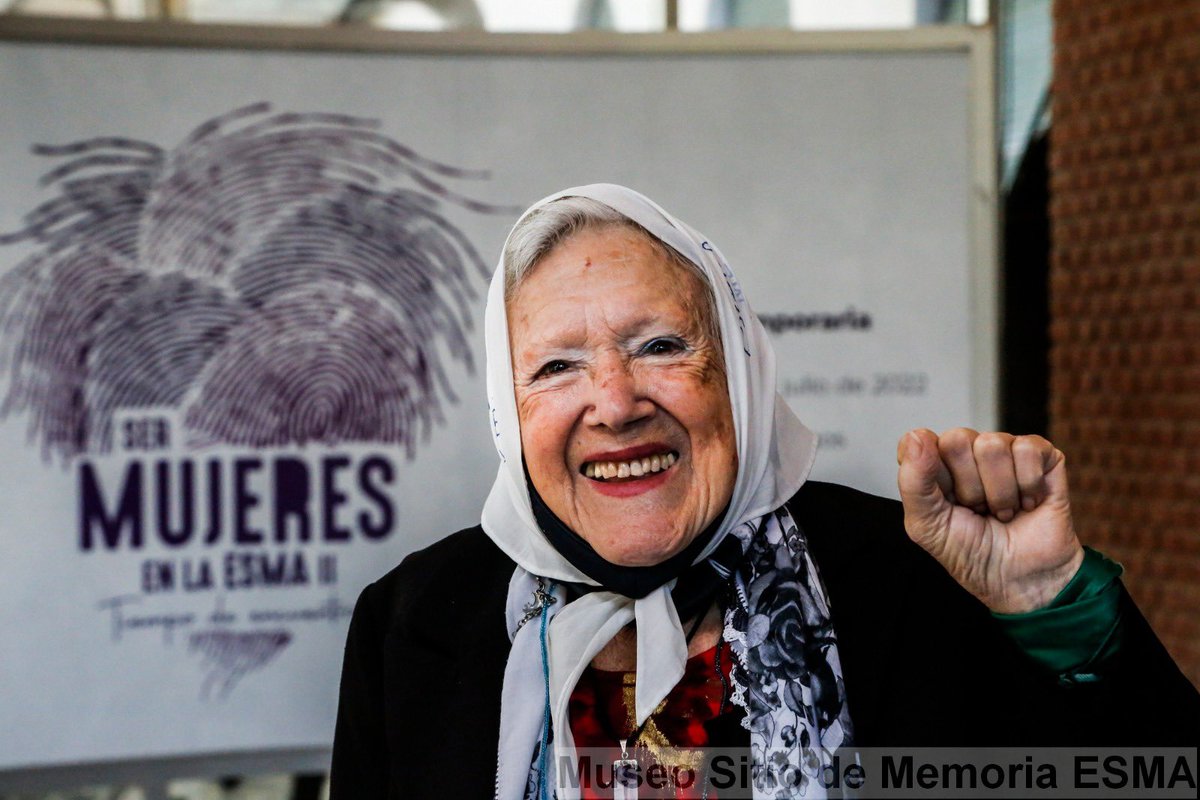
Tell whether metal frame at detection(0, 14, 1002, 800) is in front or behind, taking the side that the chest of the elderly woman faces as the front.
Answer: behind

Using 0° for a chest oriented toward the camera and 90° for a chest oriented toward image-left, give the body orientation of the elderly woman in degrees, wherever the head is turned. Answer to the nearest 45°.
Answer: approximately 0°
